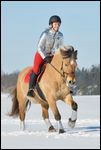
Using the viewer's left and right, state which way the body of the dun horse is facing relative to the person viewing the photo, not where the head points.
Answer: facing the viewer and to the right of the viewer
